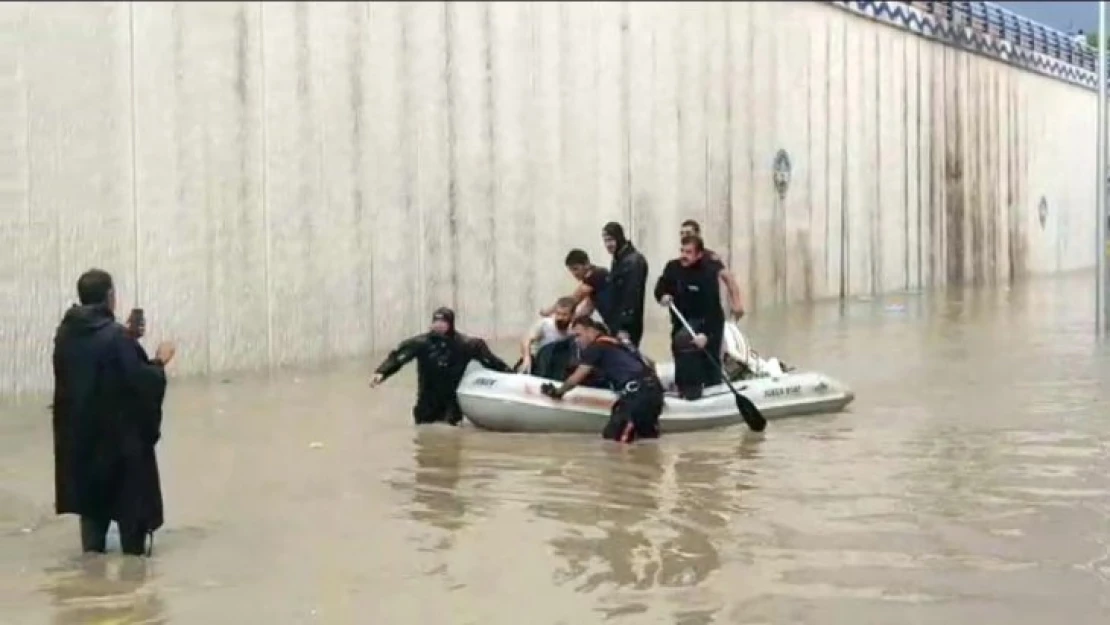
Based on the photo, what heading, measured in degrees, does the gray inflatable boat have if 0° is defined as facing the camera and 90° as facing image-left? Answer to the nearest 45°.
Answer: approximately 90°

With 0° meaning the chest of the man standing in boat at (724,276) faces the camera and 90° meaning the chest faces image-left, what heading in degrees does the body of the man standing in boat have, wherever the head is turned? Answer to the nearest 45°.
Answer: approximately 45°

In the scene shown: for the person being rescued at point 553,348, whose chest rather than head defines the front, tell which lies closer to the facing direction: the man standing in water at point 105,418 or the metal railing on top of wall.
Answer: the man standing in water

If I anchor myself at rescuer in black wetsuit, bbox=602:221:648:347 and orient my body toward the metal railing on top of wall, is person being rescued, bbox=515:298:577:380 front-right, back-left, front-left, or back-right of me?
back-left

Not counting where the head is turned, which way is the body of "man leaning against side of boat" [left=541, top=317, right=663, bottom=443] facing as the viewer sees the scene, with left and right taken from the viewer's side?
facing to the left of the viewer

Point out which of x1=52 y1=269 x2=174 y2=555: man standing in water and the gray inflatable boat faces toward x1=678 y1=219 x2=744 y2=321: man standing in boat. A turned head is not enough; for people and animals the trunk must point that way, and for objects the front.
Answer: x1=52 y1=269 x2=174 y2=555: man standing in water

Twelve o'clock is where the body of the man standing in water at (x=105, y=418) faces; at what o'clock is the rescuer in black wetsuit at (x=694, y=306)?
The rescuer in black wetsuit is roughly at 12 o'clock from the man standing in water.

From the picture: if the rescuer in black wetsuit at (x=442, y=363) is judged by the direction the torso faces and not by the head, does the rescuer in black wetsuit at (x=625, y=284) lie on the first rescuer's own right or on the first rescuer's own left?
on the first rescuer's own left

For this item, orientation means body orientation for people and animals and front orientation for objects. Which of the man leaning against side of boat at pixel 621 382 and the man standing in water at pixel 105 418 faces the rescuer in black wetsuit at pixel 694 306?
the man standing in water

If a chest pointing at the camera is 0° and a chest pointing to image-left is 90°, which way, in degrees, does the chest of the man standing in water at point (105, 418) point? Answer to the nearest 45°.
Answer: approximately 225°
